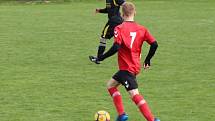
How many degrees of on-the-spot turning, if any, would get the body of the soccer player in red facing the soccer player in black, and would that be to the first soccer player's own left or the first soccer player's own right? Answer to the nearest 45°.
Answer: approximately 45° to the first soccer player's own right

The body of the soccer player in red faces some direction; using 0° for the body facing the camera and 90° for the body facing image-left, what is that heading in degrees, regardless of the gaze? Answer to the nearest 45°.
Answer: approximately 135°
